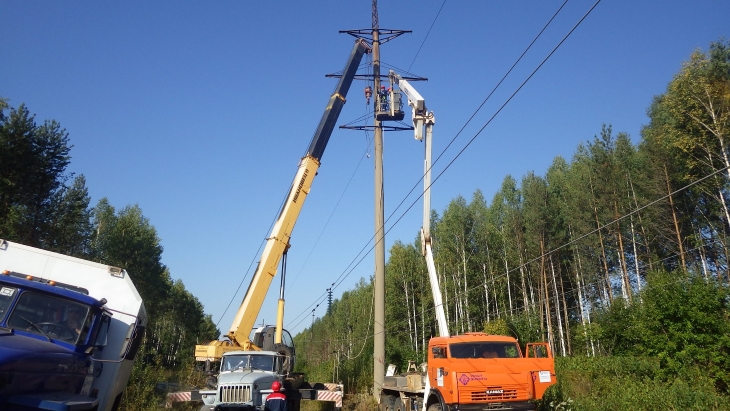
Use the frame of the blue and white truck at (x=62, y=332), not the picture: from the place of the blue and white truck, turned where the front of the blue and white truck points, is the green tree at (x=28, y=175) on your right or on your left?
on your right

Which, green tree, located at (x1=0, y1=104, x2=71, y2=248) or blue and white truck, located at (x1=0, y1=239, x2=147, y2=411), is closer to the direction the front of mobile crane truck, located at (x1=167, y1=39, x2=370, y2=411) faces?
the blue and white truck

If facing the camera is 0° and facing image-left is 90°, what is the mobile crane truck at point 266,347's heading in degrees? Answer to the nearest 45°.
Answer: approximately 0°

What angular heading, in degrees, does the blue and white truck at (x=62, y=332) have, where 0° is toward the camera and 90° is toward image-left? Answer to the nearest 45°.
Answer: approximately 45°

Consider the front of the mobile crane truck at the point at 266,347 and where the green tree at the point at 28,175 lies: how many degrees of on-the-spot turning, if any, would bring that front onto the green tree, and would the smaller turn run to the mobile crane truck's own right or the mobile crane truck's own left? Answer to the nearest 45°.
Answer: approximately 135° to the mobile crane truck's own right

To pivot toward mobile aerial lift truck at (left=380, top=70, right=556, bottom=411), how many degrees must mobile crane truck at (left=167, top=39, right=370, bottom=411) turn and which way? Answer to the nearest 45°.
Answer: approximately 45° to its left

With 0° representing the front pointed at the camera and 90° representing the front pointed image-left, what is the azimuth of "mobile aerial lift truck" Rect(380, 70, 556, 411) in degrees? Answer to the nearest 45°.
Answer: approximately 315°

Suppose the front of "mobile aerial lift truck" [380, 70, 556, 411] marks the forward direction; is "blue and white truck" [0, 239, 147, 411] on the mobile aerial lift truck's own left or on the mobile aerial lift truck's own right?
on the mobile aerial lift truck's own right

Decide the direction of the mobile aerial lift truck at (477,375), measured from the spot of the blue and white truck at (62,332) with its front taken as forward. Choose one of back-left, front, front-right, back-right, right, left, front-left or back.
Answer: back-left
